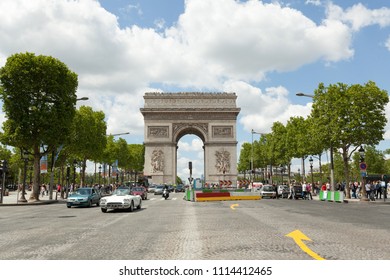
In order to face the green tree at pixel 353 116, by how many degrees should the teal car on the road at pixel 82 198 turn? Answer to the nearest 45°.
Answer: approximately 135° to its left

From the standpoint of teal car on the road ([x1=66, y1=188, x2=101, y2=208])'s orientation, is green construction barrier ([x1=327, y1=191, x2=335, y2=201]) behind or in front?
behind

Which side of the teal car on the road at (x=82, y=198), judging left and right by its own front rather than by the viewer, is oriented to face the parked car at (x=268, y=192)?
back

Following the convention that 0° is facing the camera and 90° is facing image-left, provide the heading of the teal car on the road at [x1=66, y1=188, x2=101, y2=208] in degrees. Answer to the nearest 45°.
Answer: approximately 45°

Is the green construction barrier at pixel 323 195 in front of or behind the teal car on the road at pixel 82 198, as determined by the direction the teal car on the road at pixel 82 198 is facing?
behind
